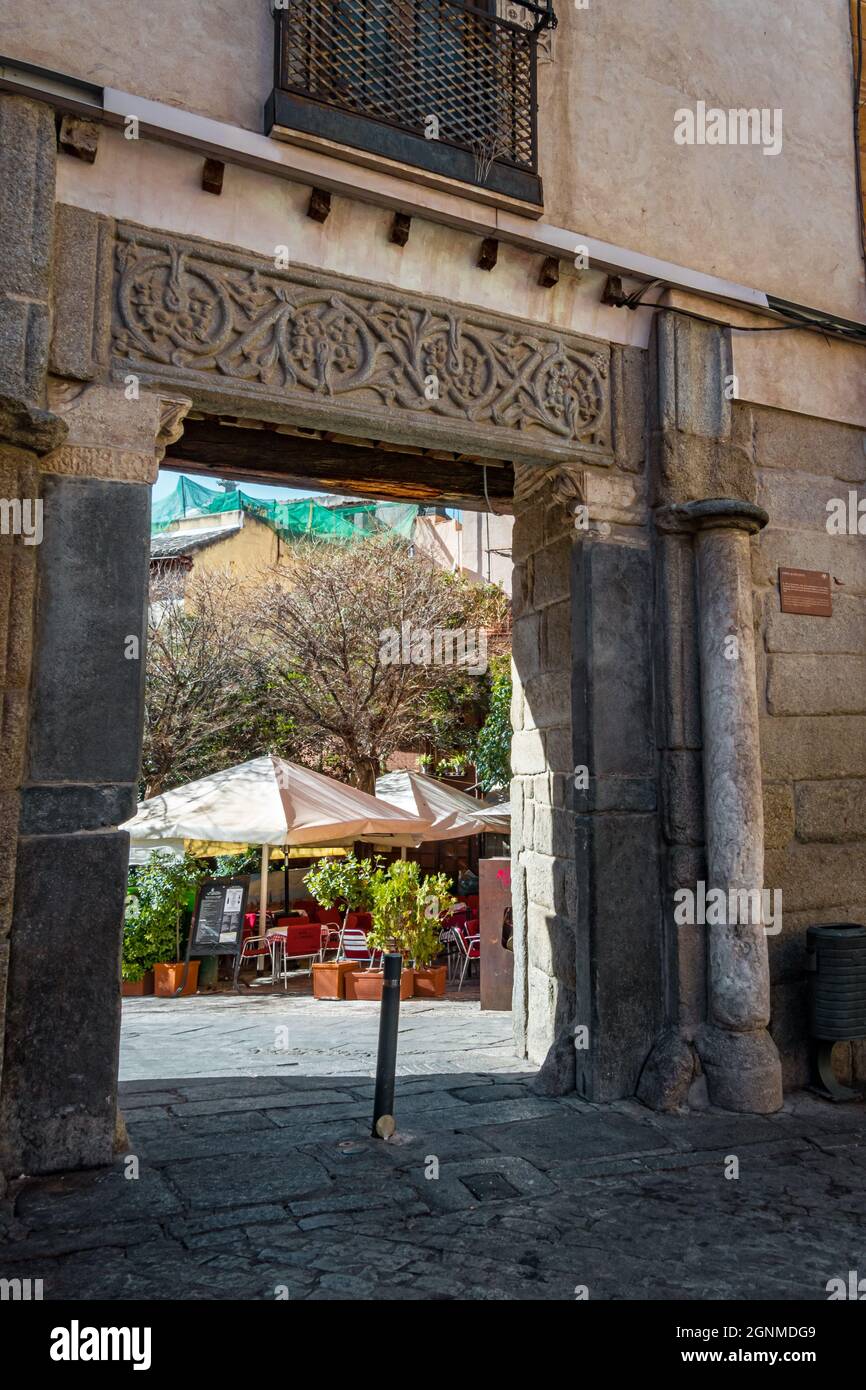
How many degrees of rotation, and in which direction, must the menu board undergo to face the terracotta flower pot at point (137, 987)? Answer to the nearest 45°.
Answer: approximately 90° to its right

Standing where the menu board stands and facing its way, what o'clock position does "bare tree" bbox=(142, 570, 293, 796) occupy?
The bare tree is roughly at 6 o'clock from the menu board.

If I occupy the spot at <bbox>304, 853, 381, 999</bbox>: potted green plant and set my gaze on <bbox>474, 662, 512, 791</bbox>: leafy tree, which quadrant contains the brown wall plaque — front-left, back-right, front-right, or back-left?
back-right

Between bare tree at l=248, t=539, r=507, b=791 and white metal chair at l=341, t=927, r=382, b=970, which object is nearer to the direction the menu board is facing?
the white metal chair

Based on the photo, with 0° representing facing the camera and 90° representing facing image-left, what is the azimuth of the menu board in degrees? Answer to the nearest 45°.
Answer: approximately 0°

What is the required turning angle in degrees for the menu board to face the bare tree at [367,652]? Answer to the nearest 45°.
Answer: approximately 180°

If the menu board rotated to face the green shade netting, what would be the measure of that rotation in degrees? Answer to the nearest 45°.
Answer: approximately 180°

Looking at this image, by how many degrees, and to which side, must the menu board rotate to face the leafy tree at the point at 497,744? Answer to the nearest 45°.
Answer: approximately 135° to its left
